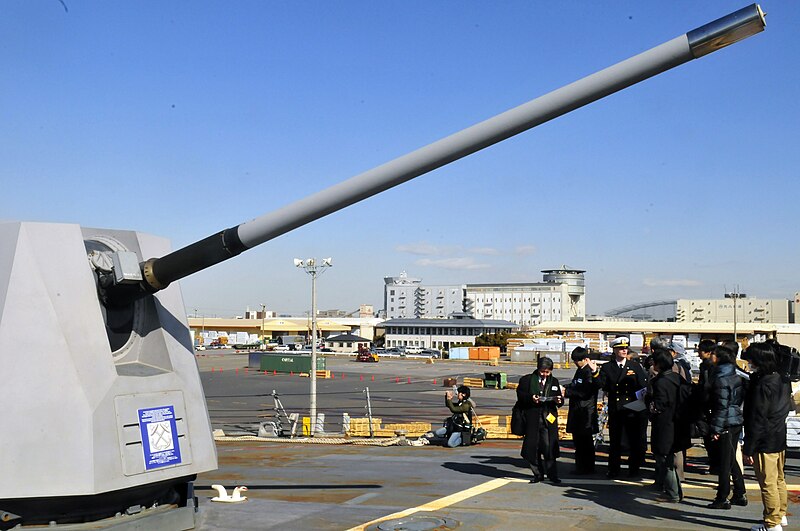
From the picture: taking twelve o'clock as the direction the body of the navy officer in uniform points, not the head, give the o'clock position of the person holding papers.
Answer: The person holding papers is roughly at 2 o'clock from the navy officer in uniform.

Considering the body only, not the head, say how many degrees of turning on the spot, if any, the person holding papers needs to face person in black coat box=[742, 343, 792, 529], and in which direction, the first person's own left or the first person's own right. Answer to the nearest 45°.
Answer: approximately 45° to the first person's own left

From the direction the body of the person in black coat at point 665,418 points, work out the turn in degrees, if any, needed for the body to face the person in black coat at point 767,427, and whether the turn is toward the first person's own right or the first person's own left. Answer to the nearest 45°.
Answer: approximately 135° to the first person's own left

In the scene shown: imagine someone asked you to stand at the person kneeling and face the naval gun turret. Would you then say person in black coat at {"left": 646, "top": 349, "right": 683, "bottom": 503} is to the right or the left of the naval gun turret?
left

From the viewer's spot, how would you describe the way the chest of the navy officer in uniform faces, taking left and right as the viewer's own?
facing the viewer

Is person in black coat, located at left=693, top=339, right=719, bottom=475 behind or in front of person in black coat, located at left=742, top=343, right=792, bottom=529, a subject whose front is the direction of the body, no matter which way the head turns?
in front

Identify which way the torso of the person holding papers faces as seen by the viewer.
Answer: toward the camera

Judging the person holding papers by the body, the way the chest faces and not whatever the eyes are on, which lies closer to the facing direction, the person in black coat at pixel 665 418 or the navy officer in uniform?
the person in black coat

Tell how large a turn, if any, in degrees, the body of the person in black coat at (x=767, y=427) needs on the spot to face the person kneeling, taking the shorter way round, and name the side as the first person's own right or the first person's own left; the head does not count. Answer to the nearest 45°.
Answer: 0° — they already face them

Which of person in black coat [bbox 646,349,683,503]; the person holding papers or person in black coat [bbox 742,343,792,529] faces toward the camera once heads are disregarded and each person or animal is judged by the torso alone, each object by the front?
the person holding papers

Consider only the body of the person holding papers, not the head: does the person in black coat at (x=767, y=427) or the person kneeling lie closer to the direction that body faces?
the person in black coat

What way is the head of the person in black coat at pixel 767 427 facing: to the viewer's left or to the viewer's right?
to the viewer's left

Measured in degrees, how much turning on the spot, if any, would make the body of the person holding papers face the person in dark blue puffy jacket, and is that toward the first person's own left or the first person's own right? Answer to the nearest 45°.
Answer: approximately 45° to the first person's own left

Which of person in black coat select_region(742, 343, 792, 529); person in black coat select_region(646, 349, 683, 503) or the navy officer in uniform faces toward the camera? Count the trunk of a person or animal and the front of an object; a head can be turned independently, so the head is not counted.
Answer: the navy officer in uniform
